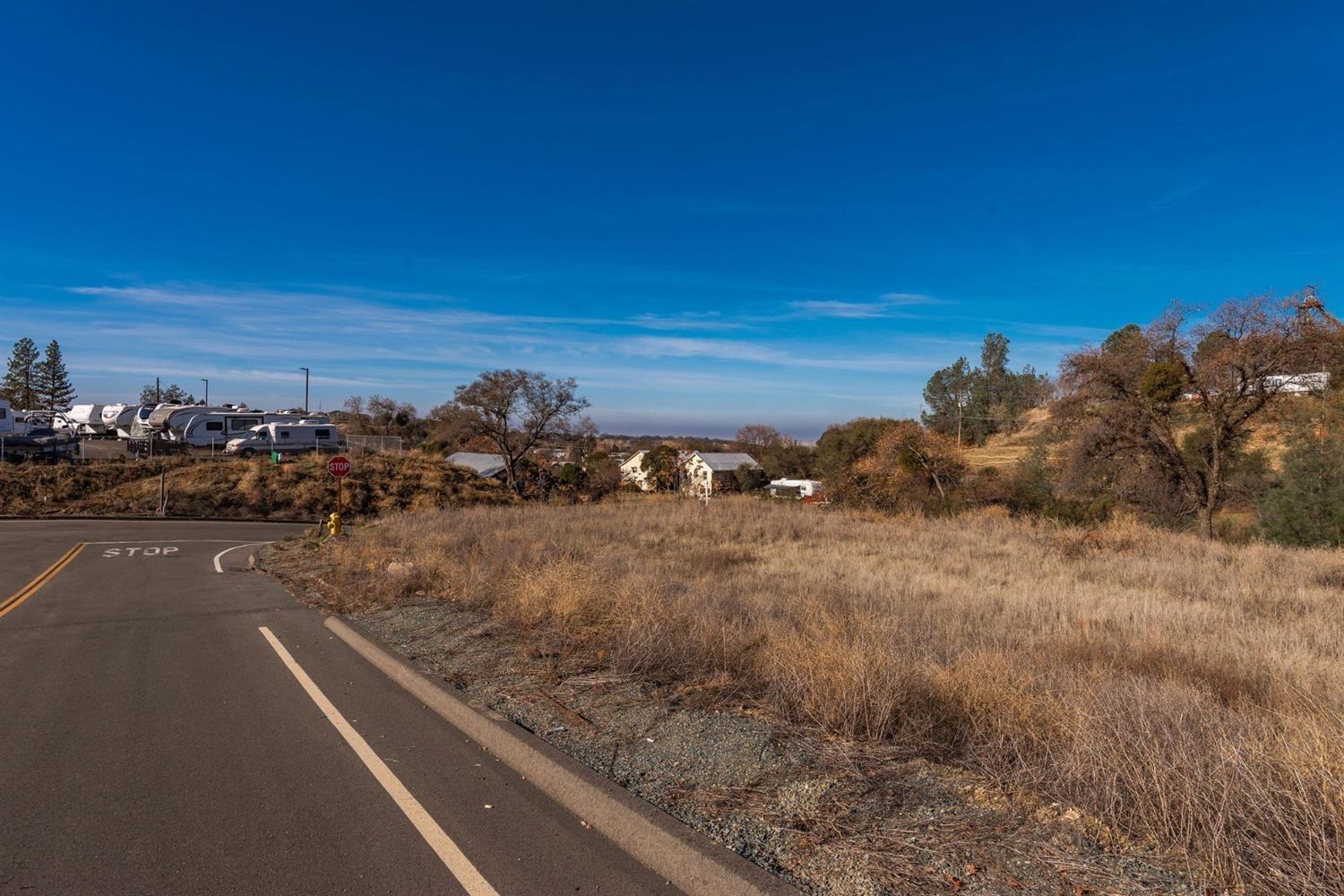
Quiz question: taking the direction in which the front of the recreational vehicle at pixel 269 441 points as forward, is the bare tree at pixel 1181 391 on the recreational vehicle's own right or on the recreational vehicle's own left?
on the recreational vehicle's own left

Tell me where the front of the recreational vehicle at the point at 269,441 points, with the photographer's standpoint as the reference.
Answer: facing to the left of the viewer

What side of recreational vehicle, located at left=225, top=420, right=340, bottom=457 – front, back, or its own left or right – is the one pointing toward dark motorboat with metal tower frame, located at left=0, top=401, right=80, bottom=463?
front

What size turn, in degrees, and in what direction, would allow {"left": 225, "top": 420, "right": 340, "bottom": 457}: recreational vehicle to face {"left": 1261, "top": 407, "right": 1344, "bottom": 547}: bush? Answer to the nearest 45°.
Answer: approximately 135° to its left

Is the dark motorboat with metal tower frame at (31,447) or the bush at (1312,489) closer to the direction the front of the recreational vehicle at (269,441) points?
the dark motorboat with metal tower frame

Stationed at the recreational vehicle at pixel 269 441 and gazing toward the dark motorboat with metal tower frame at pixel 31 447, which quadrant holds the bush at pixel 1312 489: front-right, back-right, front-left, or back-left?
back-left
